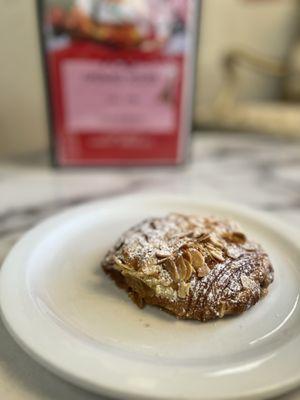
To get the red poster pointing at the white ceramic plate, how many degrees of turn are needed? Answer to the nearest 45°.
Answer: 0° — it already faces it

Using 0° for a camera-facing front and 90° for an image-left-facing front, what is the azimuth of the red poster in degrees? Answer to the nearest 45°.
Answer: approximately 0°
